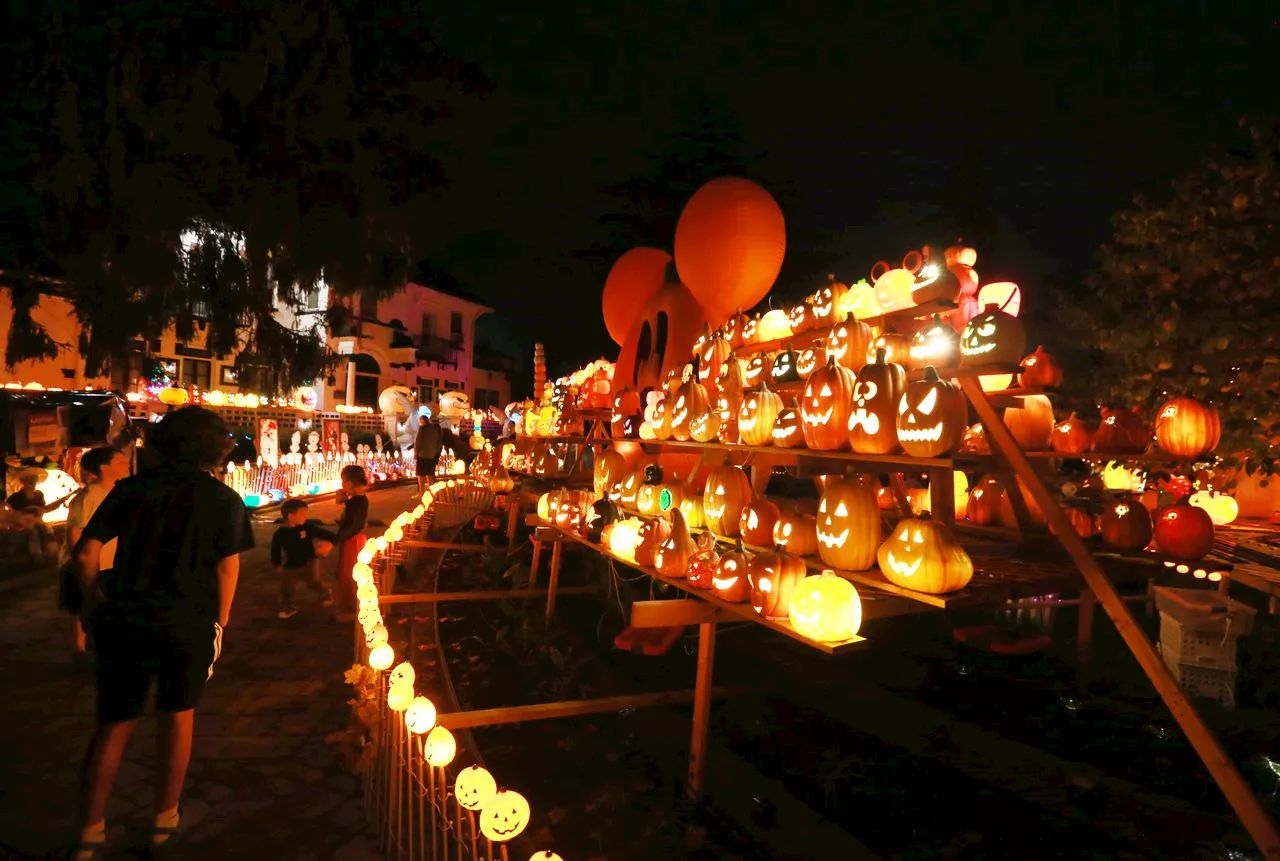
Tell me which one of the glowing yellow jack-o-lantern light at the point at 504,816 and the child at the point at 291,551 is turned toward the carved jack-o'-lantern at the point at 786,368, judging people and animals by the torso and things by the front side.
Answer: the child

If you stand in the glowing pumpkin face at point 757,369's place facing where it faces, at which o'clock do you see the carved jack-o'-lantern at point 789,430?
The carved jack-o'-lantern is roughly at 10 o'clock from the glowing pumpkin face.

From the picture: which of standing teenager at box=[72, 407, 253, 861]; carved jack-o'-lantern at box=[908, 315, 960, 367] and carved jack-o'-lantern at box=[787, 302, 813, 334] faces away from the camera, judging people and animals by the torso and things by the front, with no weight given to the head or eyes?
the standing teenager

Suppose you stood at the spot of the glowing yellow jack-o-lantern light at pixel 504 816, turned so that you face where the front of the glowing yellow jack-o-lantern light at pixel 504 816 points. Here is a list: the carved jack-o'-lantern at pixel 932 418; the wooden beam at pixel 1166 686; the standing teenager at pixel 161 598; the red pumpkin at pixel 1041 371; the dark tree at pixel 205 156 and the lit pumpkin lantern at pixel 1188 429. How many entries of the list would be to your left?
4

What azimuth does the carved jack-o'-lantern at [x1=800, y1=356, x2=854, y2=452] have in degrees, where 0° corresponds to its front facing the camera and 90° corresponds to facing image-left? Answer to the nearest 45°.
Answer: approximately 45°

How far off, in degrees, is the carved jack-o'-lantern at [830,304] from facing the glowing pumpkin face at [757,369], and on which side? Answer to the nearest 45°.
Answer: approximately 90° to its right

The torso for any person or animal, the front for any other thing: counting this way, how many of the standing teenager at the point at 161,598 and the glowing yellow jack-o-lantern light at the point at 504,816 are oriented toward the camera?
1

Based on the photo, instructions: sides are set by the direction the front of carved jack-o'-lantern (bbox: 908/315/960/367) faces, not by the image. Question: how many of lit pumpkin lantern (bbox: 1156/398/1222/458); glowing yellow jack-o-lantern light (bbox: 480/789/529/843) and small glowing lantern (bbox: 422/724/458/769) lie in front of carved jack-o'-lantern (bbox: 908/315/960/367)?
2

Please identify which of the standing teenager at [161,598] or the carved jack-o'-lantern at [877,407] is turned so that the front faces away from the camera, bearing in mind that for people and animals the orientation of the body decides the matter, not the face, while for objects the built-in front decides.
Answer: the standing teenager

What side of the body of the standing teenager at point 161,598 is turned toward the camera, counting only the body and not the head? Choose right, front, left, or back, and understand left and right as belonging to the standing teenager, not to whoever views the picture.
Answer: back
